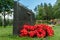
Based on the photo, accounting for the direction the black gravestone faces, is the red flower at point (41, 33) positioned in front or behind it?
in front

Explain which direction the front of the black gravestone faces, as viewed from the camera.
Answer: facing the viewer and to the right of the viewer
